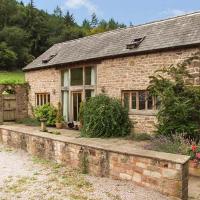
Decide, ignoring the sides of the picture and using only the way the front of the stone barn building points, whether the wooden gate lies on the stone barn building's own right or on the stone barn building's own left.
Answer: on the stone barn building's own right

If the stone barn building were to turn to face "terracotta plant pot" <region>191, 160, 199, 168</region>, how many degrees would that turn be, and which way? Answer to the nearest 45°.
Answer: approximately 45° to its left

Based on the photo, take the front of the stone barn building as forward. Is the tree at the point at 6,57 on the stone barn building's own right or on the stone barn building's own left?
on the stone barn building's own right

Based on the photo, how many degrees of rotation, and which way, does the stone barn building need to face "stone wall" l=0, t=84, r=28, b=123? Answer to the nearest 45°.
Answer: approximately 90° to its right

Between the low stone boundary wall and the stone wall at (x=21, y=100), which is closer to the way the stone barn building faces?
the low stone boundary wall

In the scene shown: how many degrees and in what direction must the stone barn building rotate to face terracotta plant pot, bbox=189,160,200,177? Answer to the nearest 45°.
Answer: approximately 45° to its left

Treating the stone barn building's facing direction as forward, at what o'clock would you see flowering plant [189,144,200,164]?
The flowering plant is roughly at 10 o'clock from the stone barn building.

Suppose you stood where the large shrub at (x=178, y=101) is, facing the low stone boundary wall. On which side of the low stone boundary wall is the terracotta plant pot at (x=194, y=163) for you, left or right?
left

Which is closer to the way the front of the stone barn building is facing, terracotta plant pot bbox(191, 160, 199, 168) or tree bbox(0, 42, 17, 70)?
the terracotta plant pot
